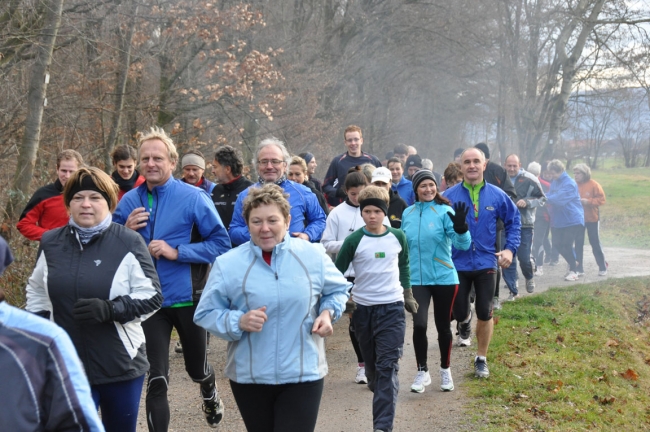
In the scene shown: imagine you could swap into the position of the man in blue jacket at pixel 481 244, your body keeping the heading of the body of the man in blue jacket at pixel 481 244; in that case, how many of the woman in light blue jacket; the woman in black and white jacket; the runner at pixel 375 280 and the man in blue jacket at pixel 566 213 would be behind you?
1

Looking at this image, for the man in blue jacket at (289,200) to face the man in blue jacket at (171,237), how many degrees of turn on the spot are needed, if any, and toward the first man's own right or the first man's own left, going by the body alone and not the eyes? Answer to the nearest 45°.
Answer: approximately 45° to the first man's own right

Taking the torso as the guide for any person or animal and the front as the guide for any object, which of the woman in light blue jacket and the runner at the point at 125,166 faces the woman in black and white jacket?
the runner

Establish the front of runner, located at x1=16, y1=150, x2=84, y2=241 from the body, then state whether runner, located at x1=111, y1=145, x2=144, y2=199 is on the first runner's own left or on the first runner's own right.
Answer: on the first runner's own left

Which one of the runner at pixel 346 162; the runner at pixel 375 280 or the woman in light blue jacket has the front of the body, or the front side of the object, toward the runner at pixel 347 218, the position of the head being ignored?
the runner at pixel 346 162

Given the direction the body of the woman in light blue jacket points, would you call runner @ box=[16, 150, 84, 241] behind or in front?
behind

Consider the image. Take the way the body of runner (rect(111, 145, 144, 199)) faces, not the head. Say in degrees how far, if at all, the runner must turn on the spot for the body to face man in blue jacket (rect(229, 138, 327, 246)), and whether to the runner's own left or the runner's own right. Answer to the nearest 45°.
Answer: approximately 45° to the runner's own left
